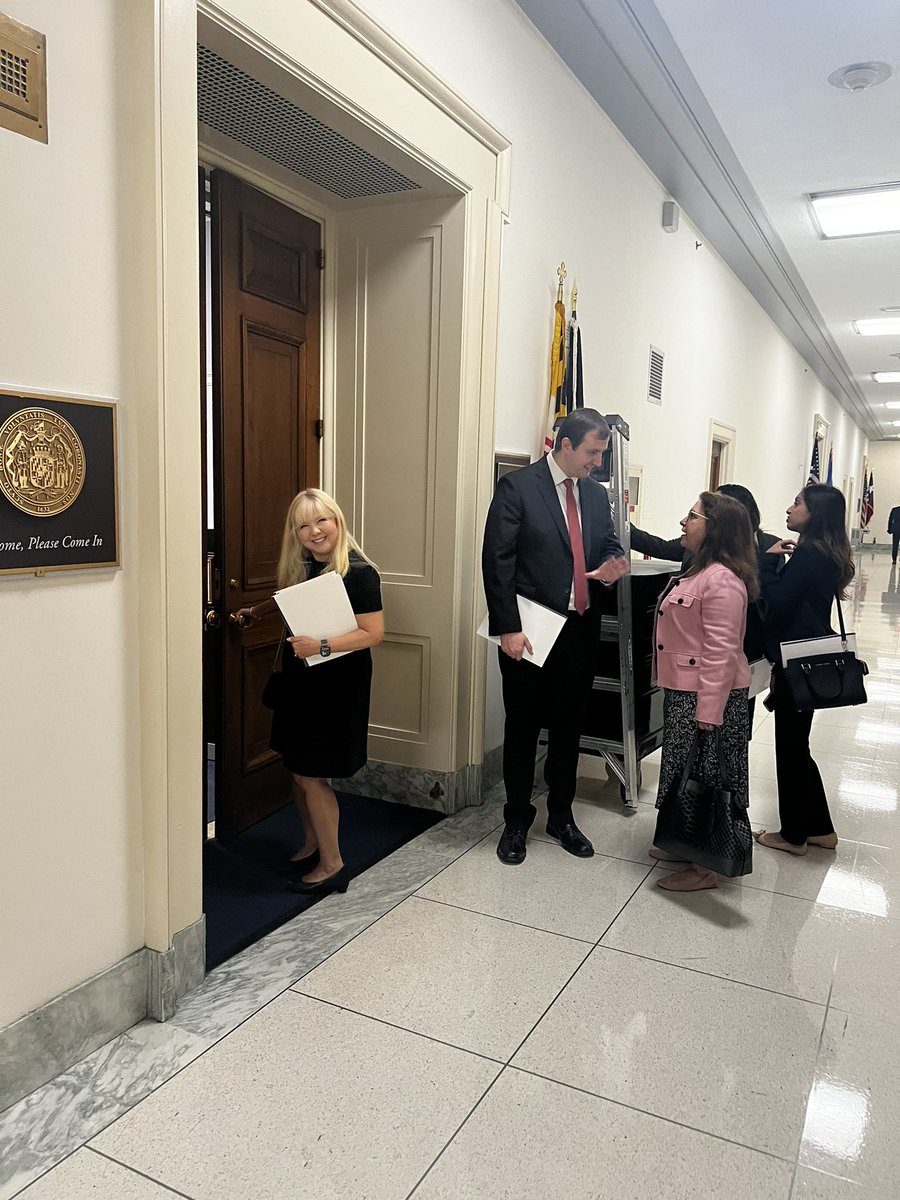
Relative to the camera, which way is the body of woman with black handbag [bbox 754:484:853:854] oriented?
to the viewer's left

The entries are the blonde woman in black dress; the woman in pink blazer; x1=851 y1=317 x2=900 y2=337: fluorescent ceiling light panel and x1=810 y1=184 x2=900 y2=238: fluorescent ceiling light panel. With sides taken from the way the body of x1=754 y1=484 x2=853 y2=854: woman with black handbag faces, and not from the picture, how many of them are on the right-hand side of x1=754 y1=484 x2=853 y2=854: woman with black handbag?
2

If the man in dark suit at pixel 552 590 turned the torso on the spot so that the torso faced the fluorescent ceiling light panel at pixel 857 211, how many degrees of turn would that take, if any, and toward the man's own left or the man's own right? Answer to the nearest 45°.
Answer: approximately 90° to the man's own left

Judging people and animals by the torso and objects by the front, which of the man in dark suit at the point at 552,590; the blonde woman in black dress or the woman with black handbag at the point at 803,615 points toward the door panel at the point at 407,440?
the woman with black handbag

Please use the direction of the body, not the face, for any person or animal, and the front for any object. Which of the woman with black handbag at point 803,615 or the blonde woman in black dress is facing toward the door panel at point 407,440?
the woman with black handbag

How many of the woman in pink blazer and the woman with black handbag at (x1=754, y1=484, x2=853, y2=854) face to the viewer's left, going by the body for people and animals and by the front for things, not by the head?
2

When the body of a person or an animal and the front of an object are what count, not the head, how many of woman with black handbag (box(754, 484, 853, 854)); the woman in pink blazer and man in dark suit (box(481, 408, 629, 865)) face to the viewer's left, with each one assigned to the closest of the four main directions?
2

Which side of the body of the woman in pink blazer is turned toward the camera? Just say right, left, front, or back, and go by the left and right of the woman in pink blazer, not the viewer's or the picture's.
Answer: left

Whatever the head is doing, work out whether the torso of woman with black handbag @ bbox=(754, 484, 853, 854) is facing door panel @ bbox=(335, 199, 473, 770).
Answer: yes

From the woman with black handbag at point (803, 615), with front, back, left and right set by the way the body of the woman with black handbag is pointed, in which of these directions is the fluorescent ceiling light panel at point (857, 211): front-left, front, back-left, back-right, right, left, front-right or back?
right

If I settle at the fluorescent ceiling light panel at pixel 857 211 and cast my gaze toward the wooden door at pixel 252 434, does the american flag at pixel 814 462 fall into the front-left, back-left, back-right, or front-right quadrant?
back-right

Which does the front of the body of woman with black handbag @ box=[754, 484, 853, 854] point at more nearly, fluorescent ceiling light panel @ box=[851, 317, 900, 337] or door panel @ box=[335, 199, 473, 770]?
the door panel

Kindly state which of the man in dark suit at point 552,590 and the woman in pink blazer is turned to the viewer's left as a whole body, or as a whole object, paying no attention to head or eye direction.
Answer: the woman in pink blazer

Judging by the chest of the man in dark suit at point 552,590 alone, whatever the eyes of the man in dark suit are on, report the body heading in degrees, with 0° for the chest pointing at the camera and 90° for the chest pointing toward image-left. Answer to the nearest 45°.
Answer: approximately 315°
